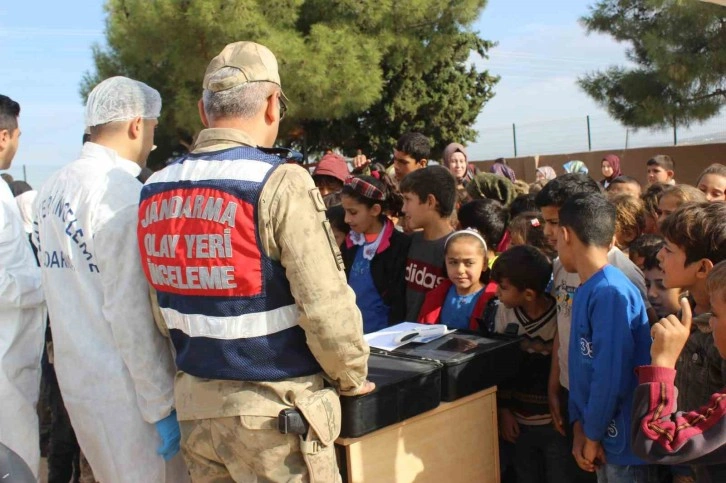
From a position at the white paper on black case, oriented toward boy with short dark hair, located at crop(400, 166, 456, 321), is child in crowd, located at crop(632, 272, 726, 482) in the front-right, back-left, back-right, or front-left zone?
back-right

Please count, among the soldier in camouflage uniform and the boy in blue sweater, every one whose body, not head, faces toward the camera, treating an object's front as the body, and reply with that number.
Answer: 0

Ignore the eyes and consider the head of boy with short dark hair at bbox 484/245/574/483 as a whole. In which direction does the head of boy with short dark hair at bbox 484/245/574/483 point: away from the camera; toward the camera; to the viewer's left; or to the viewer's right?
to the viewer's left

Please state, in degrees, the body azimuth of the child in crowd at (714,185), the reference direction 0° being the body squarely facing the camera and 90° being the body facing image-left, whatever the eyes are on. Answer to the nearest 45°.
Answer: approximately 45°

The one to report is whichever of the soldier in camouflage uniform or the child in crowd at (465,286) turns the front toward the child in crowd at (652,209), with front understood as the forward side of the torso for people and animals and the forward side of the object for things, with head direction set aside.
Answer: the soldier in camouflage uniform

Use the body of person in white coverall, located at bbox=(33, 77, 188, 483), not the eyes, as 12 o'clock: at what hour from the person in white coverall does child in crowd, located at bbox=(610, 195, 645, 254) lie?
The child in crowd is roughly at 1 o'clock from the person in white coverall.

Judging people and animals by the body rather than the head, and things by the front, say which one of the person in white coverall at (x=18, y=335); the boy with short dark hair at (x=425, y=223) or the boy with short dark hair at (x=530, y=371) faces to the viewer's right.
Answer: the person in white coverall

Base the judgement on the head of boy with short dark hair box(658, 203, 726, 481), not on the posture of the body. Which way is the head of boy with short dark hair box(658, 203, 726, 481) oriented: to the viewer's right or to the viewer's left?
to the viewer's left

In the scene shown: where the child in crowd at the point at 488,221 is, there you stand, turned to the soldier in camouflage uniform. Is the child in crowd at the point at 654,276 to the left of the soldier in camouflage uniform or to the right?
left

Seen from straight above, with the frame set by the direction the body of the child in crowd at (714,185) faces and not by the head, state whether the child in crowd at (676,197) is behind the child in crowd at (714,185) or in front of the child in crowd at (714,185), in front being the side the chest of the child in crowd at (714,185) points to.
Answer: in front

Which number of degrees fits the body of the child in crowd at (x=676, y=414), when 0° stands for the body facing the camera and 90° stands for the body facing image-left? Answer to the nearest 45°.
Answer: approximately 90°

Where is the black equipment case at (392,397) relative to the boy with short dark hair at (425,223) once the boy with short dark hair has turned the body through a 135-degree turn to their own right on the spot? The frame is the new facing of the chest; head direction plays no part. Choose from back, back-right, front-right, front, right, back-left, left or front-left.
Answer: back

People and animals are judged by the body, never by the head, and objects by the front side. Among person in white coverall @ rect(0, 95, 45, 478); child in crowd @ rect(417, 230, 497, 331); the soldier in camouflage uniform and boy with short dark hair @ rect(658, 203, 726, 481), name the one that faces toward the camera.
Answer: the child in crowd

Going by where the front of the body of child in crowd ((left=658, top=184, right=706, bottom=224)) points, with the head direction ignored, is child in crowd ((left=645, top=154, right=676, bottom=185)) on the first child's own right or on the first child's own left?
on the first child's own right

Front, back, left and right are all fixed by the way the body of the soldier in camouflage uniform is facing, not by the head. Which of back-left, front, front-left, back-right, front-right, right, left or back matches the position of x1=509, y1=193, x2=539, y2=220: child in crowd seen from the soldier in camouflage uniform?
front

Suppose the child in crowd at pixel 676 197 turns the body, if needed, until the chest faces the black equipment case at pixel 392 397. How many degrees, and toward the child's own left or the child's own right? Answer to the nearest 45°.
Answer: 0° — they already face it
